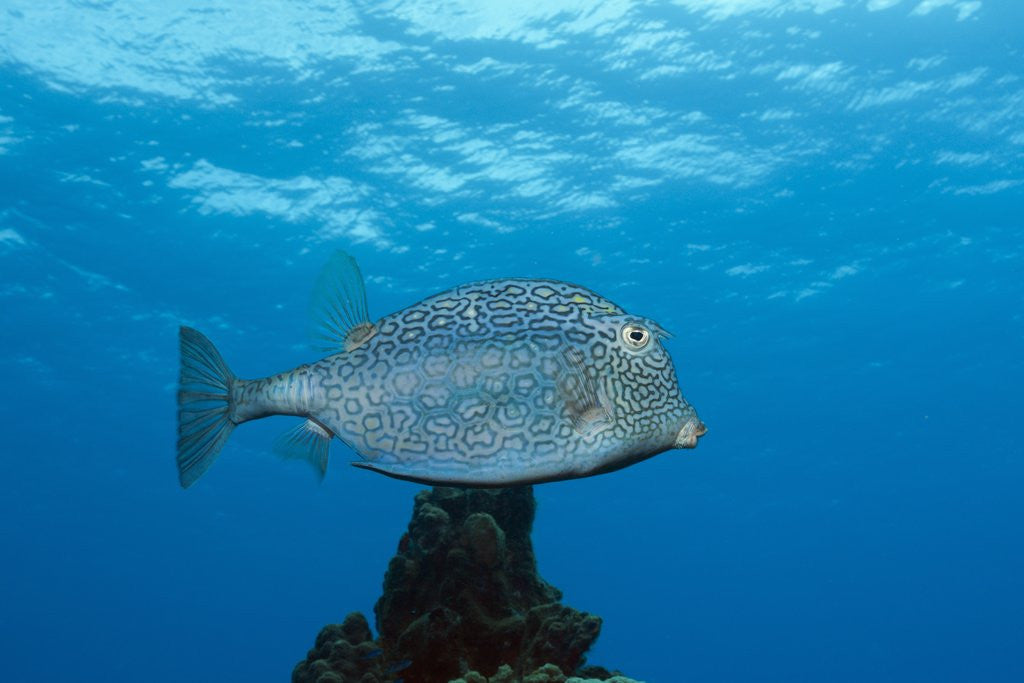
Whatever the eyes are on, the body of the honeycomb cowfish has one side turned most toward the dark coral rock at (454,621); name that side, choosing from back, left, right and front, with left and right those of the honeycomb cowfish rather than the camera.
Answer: left

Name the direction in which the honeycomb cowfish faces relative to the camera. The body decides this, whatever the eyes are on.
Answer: to the viewer's right

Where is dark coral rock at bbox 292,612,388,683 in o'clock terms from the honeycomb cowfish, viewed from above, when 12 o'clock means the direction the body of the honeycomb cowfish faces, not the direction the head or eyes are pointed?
The dark coral rock is roughly at 9 o'clock from the honeycomb cowfish.
